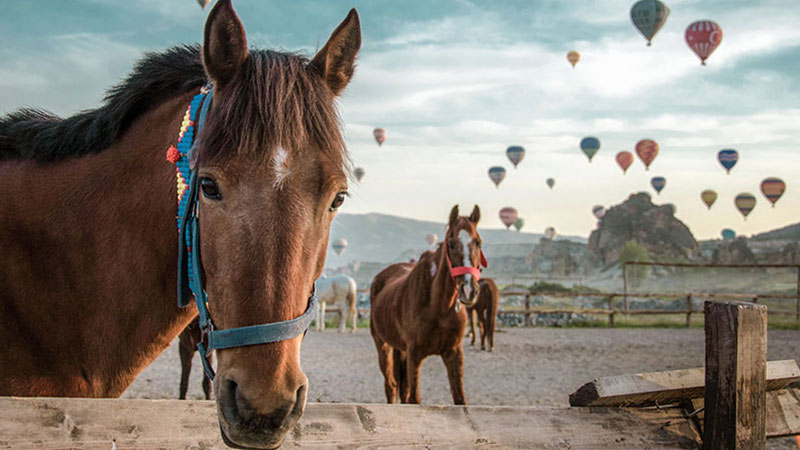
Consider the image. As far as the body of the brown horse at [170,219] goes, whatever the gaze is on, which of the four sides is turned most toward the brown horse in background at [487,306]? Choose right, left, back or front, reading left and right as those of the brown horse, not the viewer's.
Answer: left

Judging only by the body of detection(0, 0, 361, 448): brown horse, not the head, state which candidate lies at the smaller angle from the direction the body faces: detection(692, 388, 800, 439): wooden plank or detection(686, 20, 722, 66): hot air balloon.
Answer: the wooden plank

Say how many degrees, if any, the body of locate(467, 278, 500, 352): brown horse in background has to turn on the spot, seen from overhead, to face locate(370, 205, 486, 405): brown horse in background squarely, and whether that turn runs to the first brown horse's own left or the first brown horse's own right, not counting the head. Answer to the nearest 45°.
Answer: approximately 135° to the first brown horse's own left

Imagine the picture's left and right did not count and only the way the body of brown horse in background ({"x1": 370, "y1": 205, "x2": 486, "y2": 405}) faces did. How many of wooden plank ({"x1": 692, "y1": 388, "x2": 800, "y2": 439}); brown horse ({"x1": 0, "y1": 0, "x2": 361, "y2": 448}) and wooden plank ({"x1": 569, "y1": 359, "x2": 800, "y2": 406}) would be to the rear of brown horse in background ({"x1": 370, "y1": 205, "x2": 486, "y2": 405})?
0

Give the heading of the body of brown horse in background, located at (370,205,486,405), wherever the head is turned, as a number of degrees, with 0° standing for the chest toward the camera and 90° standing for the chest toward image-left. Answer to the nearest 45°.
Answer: approximately 315°

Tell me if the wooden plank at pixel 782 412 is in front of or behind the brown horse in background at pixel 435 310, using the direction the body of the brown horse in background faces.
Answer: in front

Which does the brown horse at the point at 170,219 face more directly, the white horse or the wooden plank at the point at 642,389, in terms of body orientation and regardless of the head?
the wooden plank

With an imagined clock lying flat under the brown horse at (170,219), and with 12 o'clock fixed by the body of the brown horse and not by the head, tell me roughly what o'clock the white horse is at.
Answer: The white horse is roughly at 8 o'clock from the brown horse.

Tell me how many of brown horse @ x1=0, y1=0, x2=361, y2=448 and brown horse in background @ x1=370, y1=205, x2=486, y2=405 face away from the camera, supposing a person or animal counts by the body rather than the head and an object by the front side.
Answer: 0

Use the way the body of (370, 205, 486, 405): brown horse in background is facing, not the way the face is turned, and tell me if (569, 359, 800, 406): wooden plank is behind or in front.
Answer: in front

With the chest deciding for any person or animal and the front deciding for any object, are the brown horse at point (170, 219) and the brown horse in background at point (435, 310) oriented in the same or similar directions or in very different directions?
same or similar directions

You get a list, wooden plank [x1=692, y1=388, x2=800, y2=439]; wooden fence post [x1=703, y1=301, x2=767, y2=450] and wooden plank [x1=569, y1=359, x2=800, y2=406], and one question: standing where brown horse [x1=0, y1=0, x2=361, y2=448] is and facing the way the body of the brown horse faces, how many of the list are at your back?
0

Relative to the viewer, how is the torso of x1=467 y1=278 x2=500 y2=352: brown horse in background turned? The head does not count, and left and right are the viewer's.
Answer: facing away from the viewer and to the left of the viewer

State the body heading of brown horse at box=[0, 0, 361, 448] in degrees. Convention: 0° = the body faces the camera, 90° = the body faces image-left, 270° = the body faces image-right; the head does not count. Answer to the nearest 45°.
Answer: approximately 315°
